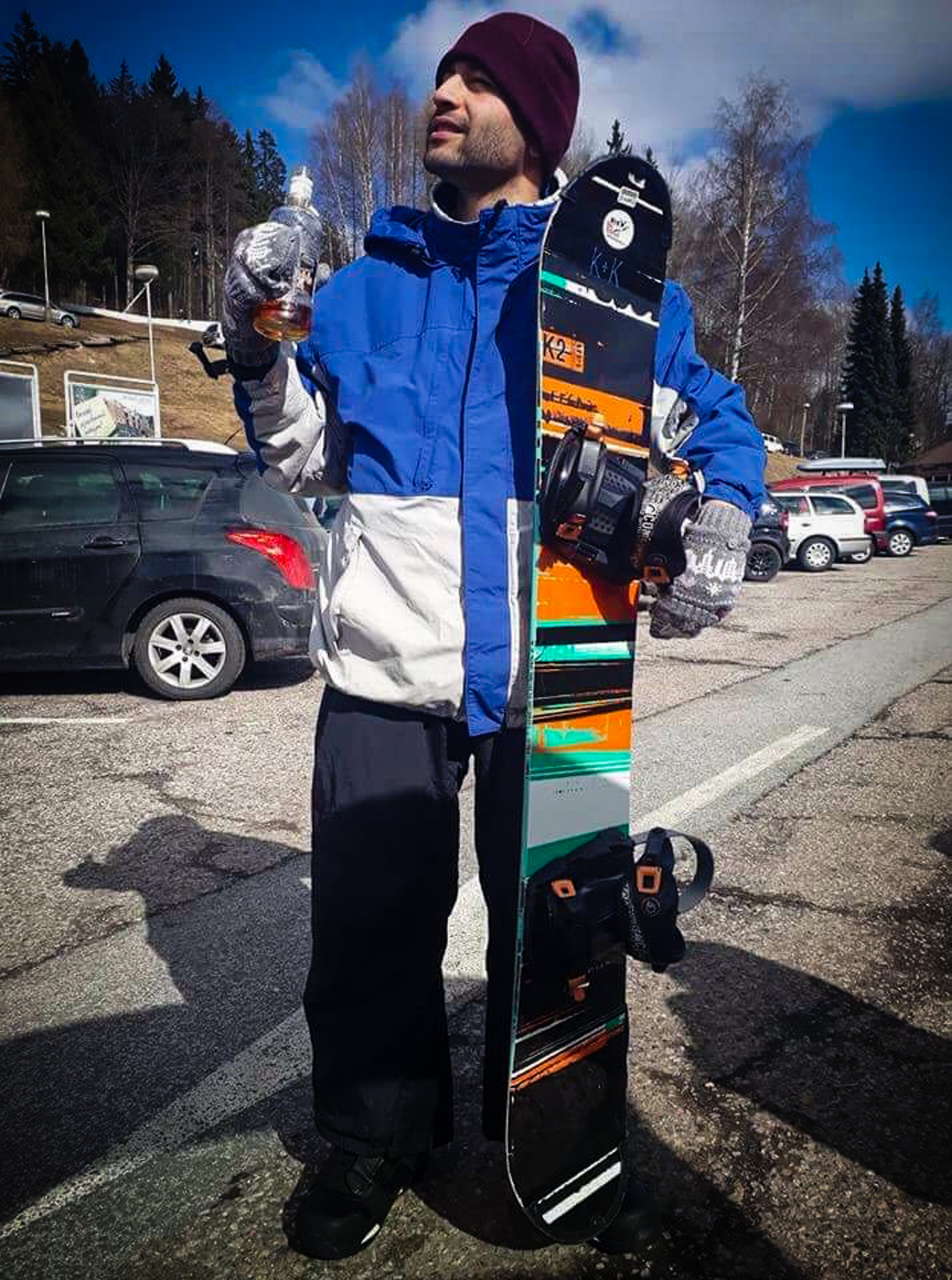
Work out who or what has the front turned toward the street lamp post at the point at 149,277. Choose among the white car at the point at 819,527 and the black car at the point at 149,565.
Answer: the white car

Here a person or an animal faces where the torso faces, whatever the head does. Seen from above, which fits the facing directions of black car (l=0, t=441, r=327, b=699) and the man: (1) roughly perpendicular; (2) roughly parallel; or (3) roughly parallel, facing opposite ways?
roughly perpendicular

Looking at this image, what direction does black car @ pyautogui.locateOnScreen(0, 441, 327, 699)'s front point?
to the viewer's left

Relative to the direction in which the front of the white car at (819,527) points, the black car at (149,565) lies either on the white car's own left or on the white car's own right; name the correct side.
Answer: on the white car's own left

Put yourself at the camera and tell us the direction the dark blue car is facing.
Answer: facing to the left of the viewer

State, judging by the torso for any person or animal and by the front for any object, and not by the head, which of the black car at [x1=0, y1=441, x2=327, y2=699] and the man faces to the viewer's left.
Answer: the black car

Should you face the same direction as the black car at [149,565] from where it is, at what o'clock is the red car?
The red car is roughly at 5 o'clock from the black car.

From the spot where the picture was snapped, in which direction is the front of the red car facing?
facing to the left of the viewer
